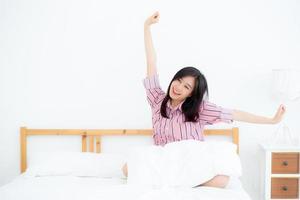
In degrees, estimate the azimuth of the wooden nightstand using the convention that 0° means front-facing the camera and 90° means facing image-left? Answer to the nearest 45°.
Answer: approximately 0°

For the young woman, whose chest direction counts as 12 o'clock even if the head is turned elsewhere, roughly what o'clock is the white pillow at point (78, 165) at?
The white pillow is roughly at 3 o'clock from the young woman.

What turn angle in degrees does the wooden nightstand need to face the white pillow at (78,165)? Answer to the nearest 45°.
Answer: approximately 45° to its right

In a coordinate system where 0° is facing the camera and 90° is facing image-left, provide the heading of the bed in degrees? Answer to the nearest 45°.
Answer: approximately 0°

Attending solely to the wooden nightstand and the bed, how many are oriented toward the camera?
2

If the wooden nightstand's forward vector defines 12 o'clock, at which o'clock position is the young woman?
The young woman is roughly at 2 o'clock from the wooden nightstand.
